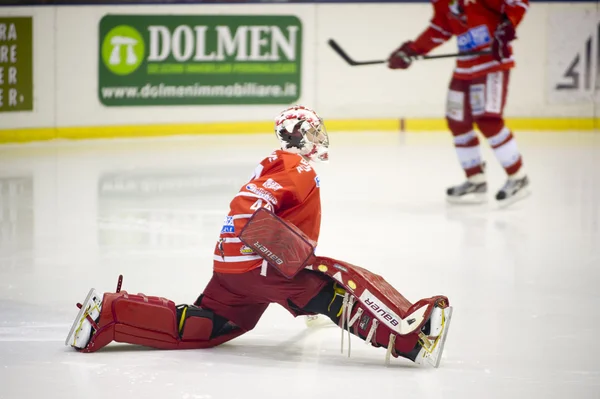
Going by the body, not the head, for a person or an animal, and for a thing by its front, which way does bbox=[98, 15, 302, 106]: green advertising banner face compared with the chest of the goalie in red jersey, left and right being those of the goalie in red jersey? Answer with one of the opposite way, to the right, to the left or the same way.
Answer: to the right

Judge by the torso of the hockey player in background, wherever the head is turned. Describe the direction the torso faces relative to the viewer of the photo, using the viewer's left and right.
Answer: facing the viewer and to the left of the viewer

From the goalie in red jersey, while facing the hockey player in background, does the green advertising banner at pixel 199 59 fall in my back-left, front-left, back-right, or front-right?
front-left

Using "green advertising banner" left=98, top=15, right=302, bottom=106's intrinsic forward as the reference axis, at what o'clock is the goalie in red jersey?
The goalie in red jersey is roughly at 12 o'clock from the green advertising banner.

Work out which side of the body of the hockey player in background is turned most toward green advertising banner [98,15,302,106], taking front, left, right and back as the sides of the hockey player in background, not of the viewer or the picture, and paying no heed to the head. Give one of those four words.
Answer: right

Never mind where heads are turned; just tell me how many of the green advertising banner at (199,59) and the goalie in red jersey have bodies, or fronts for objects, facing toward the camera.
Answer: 1

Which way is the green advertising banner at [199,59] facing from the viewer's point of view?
toward the camera

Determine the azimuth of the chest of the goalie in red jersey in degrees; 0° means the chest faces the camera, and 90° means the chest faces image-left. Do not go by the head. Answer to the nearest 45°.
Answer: approximately 270°

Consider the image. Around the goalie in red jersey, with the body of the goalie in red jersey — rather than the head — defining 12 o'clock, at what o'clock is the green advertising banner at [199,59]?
The green advertising banner is roughly at 9 o'clock from the goalie in red jersey.

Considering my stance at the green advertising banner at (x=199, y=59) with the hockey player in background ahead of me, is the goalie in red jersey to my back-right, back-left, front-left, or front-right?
front-right

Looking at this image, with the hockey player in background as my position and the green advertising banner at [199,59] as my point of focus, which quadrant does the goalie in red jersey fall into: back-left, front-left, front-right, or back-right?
back-left
